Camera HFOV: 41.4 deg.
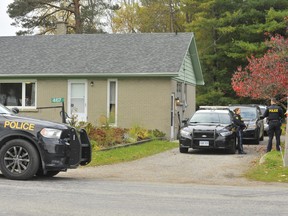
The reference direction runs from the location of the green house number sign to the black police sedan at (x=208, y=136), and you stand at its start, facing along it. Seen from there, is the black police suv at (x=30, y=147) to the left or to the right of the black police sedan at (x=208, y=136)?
right

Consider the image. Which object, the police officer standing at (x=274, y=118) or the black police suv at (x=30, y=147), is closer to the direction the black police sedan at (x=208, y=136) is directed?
the black police suv

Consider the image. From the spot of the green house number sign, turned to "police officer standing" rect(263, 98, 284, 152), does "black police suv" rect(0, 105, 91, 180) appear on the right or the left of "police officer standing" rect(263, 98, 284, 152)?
right

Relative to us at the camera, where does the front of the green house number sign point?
facing the viewer

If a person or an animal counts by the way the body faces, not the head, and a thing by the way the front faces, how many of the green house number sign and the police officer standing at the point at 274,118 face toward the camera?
1

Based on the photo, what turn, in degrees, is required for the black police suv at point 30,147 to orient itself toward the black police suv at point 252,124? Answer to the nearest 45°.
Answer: approximately 90° to its left

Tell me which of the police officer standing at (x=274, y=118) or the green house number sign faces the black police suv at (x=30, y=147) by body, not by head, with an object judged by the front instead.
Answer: the green house number sign

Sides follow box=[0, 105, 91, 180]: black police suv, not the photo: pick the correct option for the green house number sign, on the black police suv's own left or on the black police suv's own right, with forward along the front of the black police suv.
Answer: on the black police suv's own left

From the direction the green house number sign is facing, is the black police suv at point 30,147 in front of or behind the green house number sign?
in front

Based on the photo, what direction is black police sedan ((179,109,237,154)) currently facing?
toward the camera
